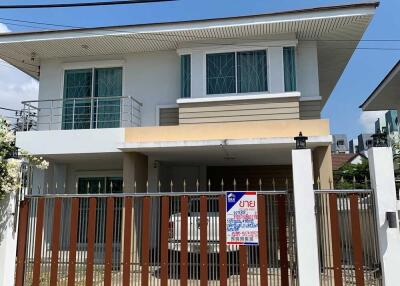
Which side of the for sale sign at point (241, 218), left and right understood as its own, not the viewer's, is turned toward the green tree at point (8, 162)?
right

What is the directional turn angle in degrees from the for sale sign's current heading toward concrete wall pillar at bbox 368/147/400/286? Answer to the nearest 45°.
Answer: approximately 90° to its left

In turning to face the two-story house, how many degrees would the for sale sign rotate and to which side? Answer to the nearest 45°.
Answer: approximately 180°

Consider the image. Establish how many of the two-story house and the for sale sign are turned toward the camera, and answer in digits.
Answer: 2

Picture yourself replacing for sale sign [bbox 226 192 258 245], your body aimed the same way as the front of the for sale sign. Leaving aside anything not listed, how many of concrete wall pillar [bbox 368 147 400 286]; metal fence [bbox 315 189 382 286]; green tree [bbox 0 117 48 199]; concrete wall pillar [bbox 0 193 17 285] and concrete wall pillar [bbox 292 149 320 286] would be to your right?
2

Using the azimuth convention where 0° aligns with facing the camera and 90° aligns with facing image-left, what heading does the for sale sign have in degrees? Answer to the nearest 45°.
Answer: approximately 0°

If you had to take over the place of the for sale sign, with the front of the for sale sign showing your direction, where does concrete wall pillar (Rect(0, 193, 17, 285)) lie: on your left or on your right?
on your right

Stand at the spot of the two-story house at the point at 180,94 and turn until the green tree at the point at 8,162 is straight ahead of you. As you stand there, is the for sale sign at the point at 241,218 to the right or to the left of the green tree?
left

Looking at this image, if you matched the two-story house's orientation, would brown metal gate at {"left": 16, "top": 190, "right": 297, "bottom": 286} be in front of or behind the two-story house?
in front

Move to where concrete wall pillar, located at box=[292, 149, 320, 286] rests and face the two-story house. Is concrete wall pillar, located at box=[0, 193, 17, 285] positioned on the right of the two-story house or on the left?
left

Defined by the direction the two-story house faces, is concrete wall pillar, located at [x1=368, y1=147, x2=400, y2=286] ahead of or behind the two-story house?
ahead
